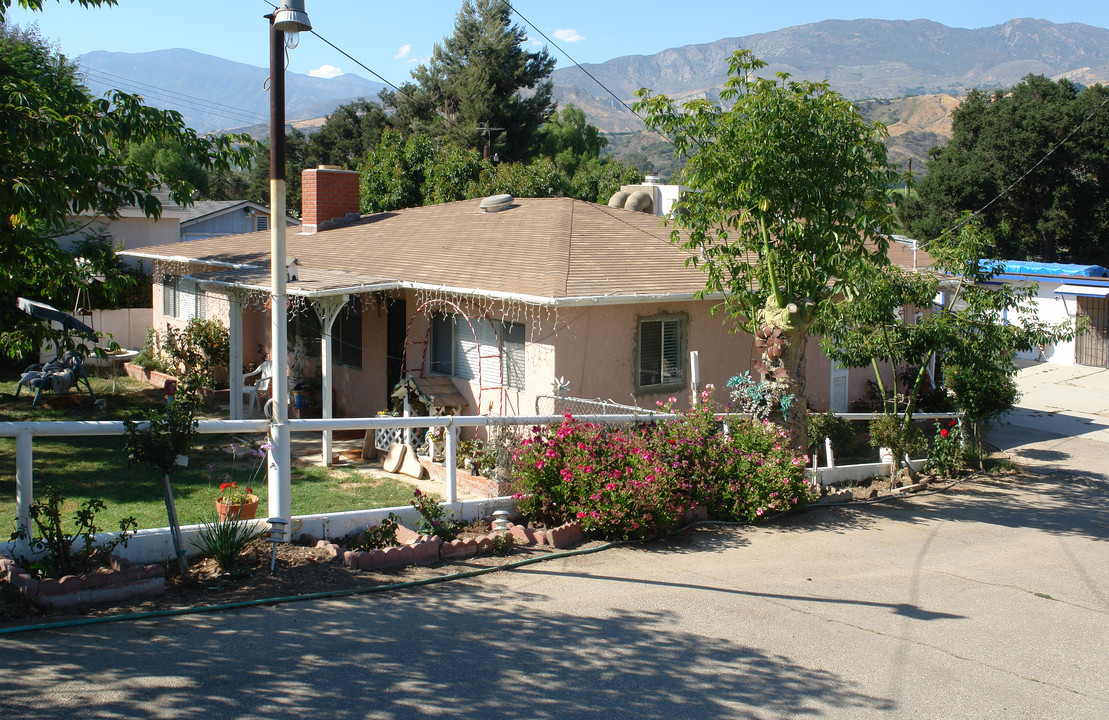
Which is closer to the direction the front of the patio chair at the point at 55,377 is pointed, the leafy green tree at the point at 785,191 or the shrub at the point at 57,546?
the shrub

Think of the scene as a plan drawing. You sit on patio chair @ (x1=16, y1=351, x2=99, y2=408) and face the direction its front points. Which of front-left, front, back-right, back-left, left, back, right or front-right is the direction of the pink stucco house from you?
left

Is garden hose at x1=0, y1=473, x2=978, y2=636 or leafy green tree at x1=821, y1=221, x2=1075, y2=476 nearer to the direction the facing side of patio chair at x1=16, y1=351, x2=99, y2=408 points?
the garden hose

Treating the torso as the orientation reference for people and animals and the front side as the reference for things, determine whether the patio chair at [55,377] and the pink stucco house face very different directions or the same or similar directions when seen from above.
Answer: same or similar directions

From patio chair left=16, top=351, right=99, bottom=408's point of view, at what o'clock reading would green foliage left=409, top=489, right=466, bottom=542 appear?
The green foliage is roughly at 10 o'clock from the patio chair.

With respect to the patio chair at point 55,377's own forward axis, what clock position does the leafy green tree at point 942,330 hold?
The leafy green tree is roughly at 9 o'clock from the patio chair.

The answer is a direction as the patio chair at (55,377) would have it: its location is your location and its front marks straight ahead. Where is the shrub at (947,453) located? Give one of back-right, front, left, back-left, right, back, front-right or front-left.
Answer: left

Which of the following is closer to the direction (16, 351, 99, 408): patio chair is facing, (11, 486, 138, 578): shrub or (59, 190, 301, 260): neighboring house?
the shrub

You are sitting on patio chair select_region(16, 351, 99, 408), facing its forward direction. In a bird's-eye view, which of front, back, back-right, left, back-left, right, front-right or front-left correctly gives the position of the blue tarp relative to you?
back-left

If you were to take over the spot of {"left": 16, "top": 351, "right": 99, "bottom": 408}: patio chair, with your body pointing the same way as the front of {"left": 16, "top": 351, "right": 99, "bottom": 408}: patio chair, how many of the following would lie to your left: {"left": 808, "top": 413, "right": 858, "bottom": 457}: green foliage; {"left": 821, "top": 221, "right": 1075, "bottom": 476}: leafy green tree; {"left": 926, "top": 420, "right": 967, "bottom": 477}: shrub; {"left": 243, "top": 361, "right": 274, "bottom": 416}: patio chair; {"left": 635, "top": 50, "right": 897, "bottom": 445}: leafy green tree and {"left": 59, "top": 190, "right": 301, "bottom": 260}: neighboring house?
5

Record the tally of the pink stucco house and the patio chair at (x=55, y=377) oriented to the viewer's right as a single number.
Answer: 0

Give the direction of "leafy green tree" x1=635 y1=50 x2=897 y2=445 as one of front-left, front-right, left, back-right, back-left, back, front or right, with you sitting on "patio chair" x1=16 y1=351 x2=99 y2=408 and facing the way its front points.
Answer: left

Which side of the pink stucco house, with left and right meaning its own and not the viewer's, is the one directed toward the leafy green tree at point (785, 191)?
left

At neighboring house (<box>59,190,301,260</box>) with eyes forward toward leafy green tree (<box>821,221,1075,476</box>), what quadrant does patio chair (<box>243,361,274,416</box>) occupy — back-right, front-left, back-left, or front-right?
front-right

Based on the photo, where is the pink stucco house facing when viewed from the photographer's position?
facing the viewer and to the left of the viewer
